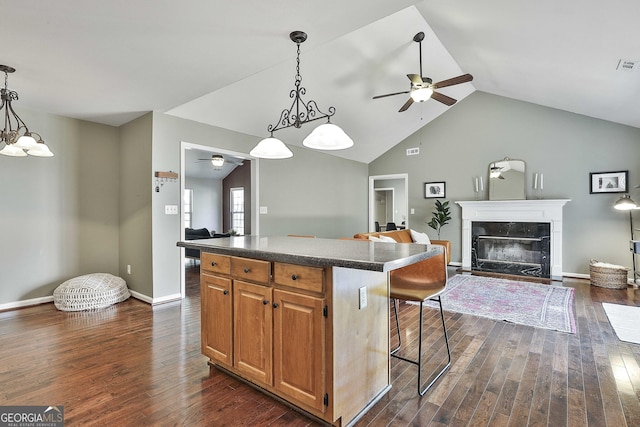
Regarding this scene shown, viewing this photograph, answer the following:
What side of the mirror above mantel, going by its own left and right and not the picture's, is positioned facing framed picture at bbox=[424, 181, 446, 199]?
right

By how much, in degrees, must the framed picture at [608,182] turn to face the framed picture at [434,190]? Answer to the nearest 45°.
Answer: approximately 90° to its right

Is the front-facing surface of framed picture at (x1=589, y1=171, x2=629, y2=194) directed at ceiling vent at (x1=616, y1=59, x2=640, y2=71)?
yes

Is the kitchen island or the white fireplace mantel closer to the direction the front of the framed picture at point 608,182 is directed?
the kitchen island

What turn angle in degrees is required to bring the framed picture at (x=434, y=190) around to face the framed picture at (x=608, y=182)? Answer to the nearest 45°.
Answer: approximately 90° to its left

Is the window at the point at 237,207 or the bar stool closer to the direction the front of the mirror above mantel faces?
the bar stool

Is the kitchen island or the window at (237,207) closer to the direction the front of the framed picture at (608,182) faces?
the kitchen island
